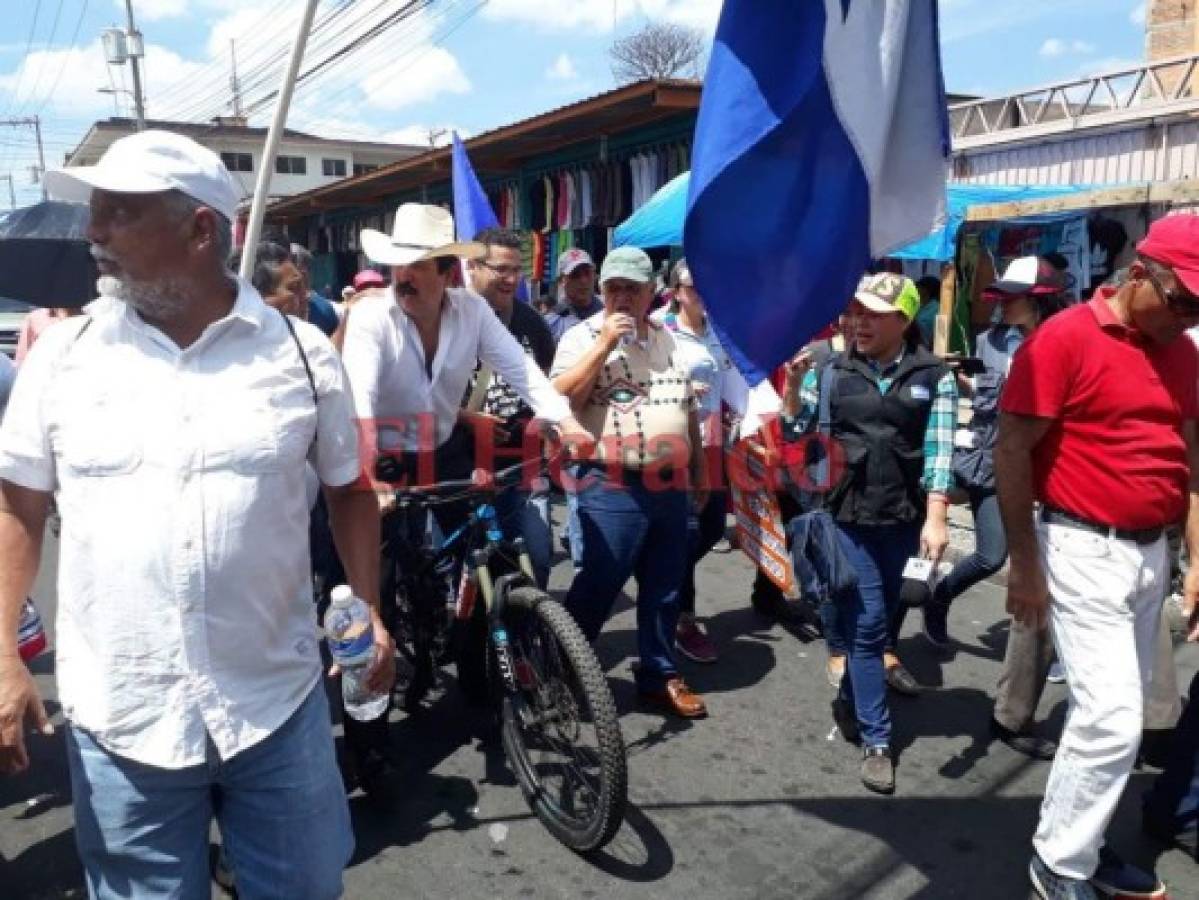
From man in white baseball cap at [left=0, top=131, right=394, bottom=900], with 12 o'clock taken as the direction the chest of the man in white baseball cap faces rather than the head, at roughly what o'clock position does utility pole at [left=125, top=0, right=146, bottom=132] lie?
The utility pole is roughly at 6 o'clock from the man in white baseball cap.

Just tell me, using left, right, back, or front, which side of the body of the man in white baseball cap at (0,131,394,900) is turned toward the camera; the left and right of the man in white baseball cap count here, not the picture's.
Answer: front

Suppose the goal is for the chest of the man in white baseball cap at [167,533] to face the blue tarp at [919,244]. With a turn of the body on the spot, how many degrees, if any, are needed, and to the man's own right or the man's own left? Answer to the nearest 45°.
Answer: approximately 135° to the man's own left

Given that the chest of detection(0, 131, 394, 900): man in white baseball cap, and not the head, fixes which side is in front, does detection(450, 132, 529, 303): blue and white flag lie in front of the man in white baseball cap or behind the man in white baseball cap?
behind

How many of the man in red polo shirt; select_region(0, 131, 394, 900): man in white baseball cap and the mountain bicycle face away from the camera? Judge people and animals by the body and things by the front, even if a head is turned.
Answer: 0

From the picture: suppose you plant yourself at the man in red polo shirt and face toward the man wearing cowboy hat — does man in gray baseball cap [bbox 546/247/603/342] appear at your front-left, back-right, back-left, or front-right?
front-right

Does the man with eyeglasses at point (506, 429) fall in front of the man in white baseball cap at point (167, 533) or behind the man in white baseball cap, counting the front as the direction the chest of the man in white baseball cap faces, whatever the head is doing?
behind

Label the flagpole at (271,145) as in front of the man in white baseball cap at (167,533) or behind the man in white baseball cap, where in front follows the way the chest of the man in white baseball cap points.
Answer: behind

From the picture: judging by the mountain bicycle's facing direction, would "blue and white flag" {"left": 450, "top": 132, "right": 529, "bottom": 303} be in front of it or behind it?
behind
